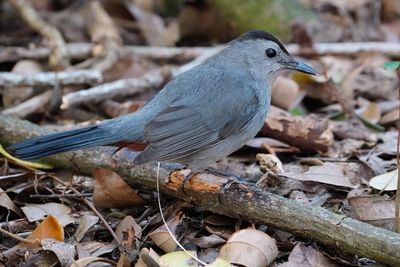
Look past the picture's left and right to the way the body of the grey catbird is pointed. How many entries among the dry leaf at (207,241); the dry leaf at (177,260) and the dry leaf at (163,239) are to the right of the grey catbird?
3

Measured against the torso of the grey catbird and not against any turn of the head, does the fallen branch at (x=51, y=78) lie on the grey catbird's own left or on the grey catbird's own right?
on the grey catbird's own left

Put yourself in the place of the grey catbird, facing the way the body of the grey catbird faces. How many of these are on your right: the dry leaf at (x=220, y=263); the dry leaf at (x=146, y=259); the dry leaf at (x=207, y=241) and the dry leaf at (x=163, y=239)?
4

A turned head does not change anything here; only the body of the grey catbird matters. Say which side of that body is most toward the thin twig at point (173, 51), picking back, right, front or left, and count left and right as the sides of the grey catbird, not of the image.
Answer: left

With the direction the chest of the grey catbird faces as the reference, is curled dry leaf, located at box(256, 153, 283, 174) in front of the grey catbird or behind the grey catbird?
in front

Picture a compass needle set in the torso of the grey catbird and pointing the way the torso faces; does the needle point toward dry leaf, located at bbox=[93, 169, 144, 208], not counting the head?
no

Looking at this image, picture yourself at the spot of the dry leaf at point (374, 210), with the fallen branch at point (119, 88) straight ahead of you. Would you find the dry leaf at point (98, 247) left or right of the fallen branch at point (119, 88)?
left

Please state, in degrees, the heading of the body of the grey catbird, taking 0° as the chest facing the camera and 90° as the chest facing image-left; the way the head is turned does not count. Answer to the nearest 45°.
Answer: approximately 270°

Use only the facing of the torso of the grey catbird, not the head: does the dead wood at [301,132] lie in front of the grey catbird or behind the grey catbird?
in front

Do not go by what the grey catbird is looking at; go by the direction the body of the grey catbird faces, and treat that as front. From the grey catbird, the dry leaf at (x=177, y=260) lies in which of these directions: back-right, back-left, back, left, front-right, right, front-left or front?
right

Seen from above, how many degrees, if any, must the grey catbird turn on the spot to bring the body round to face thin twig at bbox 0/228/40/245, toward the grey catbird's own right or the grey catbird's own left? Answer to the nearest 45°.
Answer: approximately 135° to the grey catbird's own right

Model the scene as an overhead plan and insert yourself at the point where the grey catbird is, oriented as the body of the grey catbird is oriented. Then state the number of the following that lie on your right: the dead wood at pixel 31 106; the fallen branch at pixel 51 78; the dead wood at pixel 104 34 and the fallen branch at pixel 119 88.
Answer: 0

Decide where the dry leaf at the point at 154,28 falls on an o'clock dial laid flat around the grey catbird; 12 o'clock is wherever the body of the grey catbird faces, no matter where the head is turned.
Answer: The dry leaf is roughly at 9 o'clock from the grey catbird.

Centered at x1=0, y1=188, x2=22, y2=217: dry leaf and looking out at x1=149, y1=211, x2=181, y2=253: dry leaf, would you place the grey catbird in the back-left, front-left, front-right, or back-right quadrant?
front-left

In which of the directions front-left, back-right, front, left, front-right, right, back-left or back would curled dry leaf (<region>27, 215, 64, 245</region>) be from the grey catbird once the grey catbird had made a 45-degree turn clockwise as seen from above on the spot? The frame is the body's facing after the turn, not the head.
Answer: right

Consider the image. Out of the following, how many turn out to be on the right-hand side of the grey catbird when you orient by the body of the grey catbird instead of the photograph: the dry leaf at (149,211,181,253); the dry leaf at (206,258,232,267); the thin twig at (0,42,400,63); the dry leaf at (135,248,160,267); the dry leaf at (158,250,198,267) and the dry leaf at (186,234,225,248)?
5

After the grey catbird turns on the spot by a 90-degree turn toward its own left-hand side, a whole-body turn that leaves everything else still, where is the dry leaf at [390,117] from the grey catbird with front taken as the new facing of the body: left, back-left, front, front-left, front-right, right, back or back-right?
front-right

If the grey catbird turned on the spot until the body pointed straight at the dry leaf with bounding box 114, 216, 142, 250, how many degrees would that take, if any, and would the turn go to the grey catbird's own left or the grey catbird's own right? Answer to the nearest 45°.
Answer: approximately 135° to the grey catbird's own right

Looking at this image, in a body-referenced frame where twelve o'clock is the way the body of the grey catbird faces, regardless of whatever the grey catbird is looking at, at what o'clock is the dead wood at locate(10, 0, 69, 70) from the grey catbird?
The dead wood is roughly at 8 o'clock from the grey catbird.

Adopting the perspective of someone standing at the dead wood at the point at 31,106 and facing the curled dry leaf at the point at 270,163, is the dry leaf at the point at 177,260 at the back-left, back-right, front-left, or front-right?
front-right

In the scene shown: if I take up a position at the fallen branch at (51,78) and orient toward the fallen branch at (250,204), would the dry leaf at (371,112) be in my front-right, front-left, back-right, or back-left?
front-left
